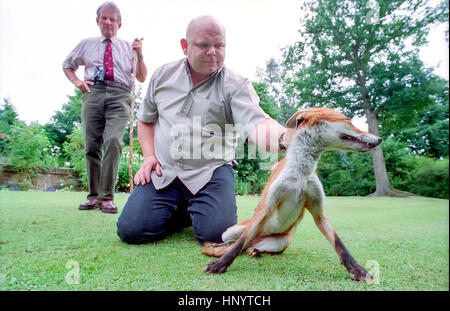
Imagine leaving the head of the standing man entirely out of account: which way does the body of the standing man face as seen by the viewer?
toward the camera

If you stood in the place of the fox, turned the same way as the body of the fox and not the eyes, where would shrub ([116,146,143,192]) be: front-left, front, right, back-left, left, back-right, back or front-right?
back

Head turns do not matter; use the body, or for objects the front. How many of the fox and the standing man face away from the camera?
0

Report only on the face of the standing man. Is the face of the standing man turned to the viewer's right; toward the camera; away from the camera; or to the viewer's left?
toward the camera

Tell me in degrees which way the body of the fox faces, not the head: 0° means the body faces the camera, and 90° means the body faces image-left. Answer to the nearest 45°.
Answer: approximately 315°

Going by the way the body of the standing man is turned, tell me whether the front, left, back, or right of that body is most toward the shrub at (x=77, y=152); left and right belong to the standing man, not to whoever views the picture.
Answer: back
